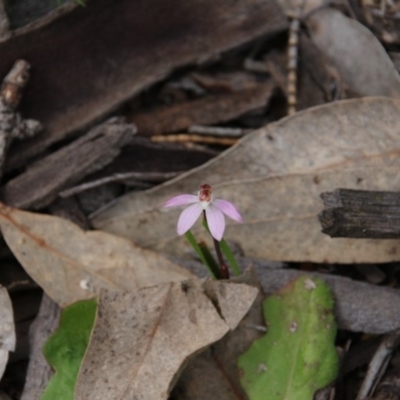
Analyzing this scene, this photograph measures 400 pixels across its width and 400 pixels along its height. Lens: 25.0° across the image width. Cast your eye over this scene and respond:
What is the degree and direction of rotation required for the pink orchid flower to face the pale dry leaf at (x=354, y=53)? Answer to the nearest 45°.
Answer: approximately 135° to its left

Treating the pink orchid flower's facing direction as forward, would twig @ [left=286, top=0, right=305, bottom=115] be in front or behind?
behind

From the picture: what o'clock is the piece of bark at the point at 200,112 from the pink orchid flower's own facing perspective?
The piece of bark is roughly at 6 o'clock from the pink orchid flower.

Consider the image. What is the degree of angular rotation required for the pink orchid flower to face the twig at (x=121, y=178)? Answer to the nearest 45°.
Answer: approximately 135° to its right

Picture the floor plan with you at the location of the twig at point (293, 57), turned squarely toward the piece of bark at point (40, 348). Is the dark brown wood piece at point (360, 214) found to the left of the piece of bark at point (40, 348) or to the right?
left

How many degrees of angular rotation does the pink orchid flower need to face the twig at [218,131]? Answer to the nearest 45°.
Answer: approximately 180°

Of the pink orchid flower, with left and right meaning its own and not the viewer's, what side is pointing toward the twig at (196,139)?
back

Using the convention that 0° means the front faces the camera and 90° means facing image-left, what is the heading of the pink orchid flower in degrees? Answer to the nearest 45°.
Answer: approximately 0°
